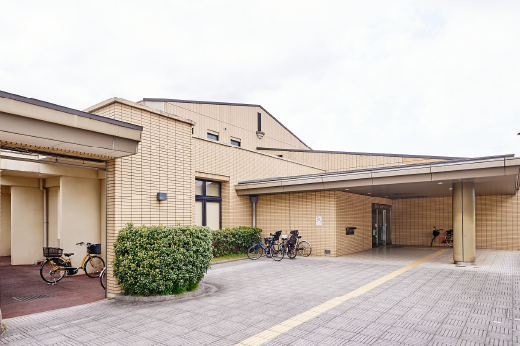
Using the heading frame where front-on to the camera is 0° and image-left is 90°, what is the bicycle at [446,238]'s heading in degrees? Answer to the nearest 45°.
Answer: approximately 90°

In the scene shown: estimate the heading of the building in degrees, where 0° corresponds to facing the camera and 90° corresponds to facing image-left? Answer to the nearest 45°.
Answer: approximately 315°

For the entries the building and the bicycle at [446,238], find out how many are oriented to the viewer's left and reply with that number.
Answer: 1
